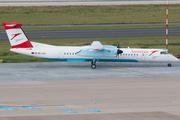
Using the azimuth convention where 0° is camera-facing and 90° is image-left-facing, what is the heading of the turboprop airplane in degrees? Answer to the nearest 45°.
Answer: approximately 270°
